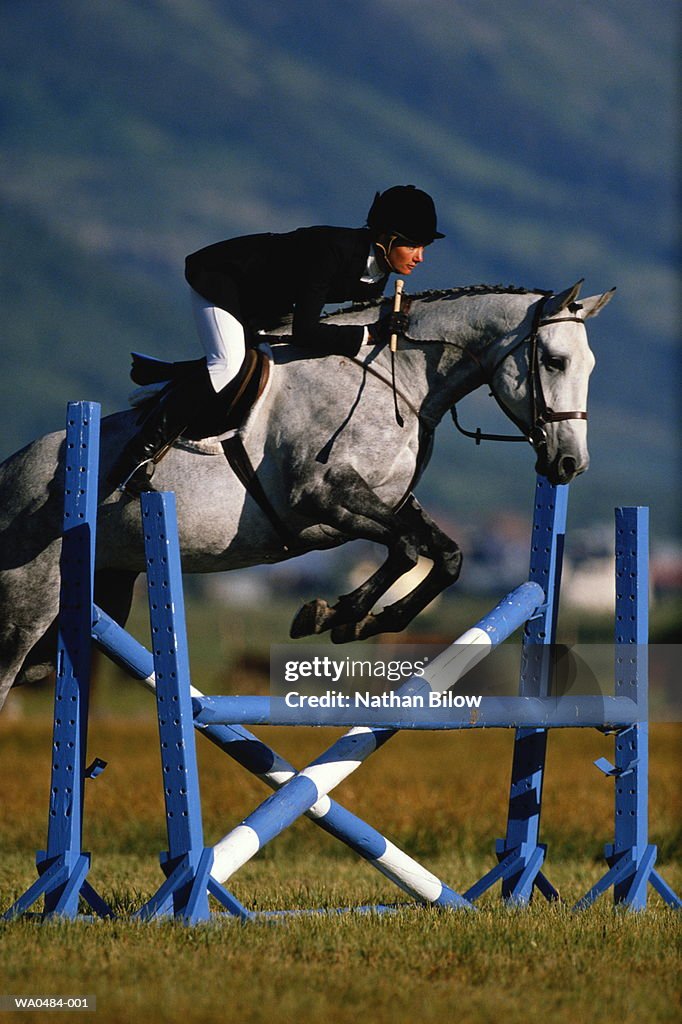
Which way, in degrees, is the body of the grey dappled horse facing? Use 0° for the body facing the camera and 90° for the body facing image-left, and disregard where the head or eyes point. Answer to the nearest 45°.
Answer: approximately 270°

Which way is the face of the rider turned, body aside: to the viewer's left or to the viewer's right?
to the viewer's right

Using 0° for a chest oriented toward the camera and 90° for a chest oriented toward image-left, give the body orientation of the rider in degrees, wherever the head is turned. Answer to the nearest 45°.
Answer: approximately 270°
